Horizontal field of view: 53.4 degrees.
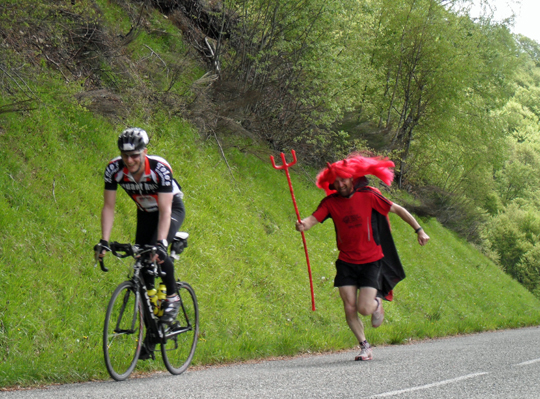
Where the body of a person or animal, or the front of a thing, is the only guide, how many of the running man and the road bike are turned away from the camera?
0

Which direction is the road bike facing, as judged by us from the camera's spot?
facing the viewer and to the left of the viewer

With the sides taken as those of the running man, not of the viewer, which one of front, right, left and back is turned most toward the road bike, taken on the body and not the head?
front

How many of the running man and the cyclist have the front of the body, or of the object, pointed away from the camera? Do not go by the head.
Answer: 0

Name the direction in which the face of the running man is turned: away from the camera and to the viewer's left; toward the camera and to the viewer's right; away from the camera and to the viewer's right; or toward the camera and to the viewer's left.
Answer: toward the camera and to the viewer's left

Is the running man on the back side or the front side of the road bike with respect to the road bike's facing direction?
on the back side

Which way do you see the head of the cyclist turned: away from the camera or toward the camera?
toward the camera

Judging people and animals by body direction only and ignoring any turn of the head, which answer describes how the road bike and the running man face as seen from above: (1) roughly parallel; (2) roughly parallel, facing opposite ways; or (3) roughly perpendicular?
roughly parallel

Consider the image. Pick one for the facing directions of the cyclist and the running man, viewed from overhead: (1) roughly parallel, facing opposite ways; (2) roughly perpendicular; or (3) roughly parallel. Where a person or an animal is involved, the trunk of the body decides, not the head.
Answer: roughly parallel

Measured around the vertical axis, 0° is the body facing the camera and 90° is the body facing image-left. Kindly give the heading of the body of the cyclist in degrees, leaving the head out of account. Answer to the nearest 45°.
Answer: approximately 45°

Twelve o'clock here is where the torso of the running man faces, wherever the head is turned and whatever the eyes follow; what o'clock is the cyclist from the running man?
The cyclist is roughly at 12 o'clock from the running man.
